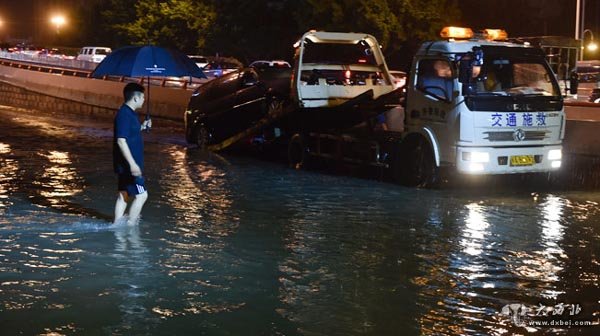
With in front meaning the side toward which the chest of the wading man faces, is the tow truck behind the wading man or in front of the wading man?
in front

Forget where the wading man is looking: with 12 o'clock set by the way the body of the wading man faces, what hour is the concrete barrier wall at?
The concrete barrier wall is roughly at 9 o'clock from the wading man.

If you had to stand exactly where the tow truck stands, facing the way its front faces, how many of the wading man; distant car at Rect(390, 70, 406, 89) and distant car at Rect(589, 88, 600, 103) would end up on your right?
1

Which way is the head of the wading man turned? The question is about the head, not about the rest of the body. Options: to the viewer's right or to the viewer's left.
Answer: to the viewer's right

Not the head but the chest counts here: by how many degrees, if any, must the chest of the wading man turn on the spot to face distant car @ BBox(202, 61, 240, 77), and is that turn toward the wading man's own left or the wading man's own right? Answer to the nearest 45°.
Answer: approximately 90° to the wading man's own left

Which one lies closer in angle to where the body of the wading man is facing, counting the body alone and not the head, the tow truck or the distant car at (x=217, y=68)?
the tow truck

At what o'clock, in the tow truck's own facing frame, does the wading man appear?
The wading man is roughly at 3 o'clock from the tow truck.

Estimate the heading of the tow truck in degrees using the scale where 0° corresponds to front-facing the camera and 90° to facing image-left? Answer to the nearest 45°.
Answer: approximately 315°

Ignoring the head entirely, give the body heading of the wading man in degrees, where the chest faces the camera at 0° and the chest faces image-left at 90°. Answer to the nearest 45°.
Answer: approximately 270°

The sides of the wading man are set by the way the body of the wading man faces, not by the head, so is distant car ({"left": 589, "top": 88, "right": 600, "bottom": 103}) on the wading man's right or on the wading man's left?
on the wading man's left

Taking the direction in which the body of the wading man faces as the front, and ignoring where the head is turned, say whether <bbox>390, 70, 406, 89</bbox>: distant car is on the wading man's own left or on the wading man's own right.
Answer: on the wading man's own left

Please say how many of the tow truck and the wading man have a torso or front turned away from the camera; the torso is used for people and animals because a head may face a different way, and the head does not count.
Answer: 0
